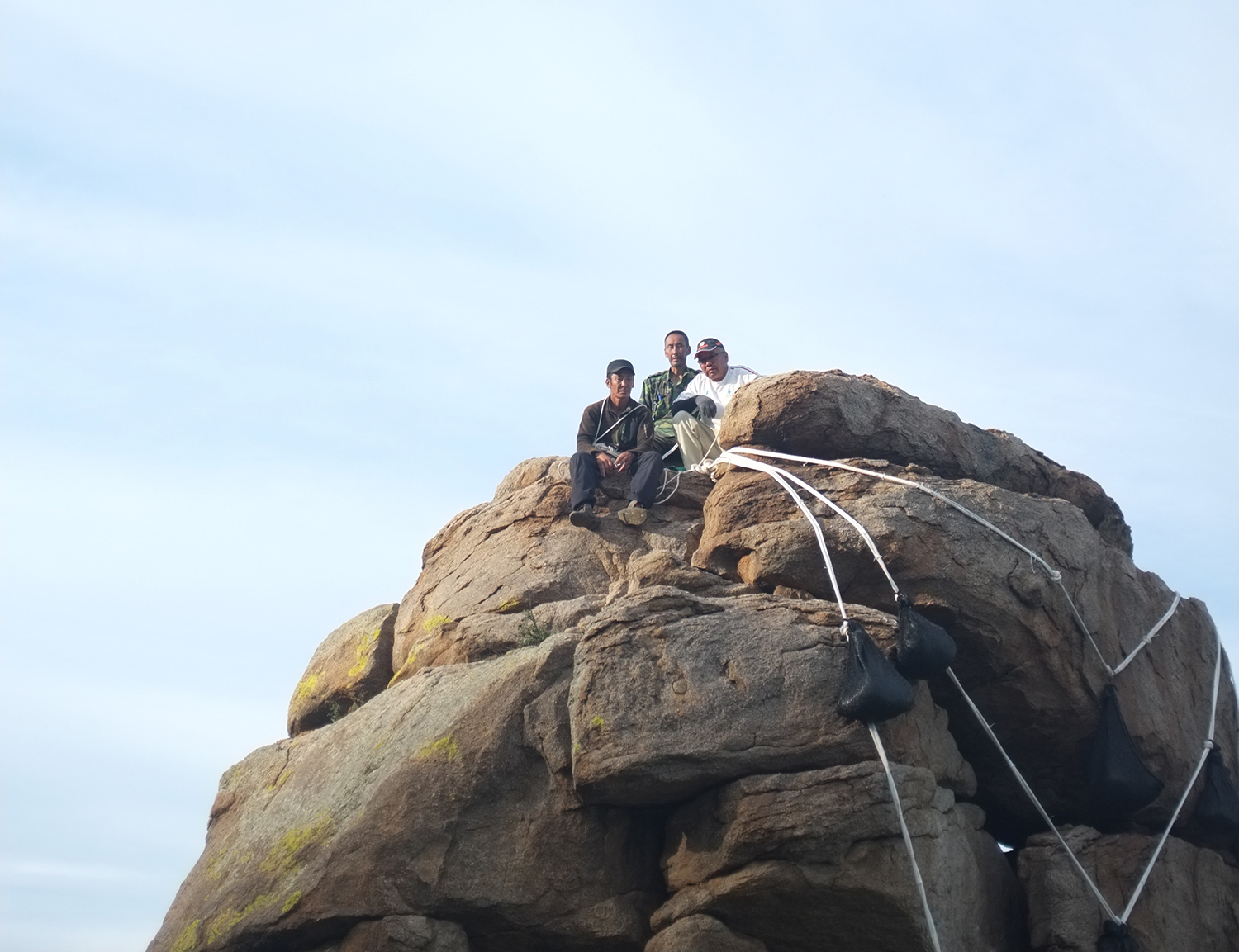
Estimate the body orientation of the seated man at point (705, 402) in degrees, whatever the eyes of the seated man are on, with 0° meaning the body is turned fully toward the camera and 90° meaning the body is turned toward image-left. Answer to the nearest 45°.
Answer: approximately 45°

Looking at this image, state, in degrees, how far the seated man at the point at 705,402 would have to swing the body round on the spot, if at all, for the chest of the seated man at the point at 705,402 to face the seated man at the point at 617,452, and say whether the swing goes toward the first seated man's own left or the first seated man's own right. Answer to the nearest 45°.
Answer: approximately 45° to the first seated man's own right

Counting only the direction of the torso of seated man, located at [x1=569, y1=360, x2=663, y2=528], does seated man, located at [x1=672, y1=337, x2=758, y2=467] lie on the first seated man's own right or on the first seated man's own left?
on the first seated man's own left

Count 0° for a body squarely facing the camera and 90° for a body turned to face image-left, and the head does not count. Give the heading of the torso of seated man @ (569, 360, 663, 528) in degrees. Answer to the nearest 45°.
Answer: approximately 0°
